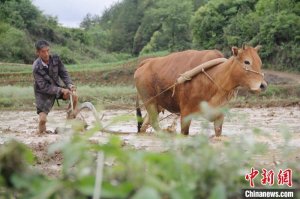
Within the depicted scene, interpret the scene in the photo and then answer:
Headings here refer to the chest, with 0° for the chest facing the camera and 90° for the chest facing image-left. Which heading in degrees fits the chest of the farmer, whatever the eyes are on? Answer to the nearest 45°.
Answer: approximately 315°
